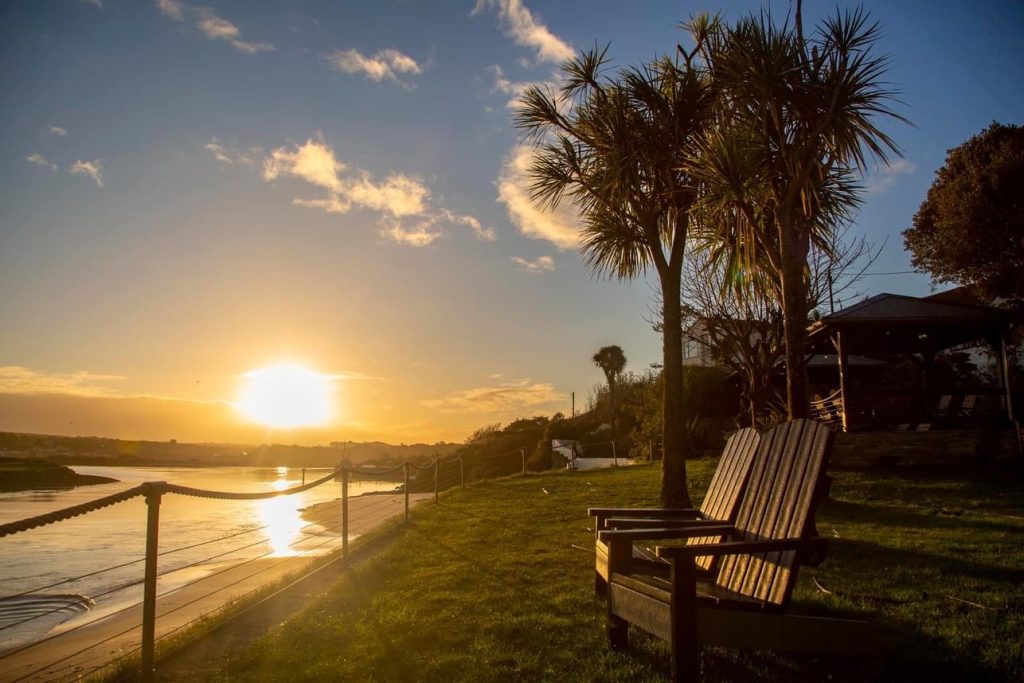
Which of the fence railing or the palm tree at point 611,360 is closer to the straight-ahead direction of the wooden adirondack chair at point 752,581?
the fence railing

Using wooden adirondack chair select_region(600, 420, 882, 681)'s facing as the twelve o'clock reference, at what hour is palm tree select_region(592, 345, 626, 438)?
The palm tree is roughly at 4 o'clock from the wooden adirondack chair.

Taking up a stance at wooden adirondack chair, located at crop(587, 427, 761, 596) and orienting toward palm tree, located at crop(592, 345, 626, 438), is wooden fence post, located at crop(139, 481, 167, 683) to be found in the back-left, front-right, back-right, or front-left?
back-left

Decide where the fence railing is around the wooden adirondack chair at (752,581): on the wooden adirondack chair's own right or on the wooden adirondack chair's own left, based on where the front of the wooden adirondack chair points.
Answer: on the wooden adirondack chair's own right

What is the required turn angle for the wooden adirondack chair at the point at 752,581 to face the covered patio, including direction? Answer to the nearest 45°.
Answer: approximately 135° to its right

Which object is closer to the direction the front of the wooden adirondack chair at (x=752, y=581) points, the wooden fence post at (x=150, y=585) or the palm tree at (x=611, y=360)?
the wooden fence post

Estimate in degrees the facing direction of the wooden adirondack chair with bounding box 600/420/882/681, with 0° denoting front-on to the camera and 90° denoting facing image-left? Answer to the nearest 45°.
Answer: approximately 45°

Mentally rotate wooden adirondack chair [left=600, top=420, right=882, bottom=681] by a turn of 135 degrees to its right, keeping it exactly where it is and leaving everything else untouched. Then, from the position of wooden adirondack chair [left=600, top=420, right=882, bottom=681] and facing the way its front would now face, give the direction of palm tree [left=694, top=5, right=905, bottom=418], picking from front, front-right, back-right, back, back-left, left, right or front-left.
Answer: front

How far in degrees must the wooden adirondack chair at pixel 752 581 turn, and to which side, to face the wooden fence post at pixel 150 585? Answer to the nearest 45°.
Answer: approximately 45° to its right
